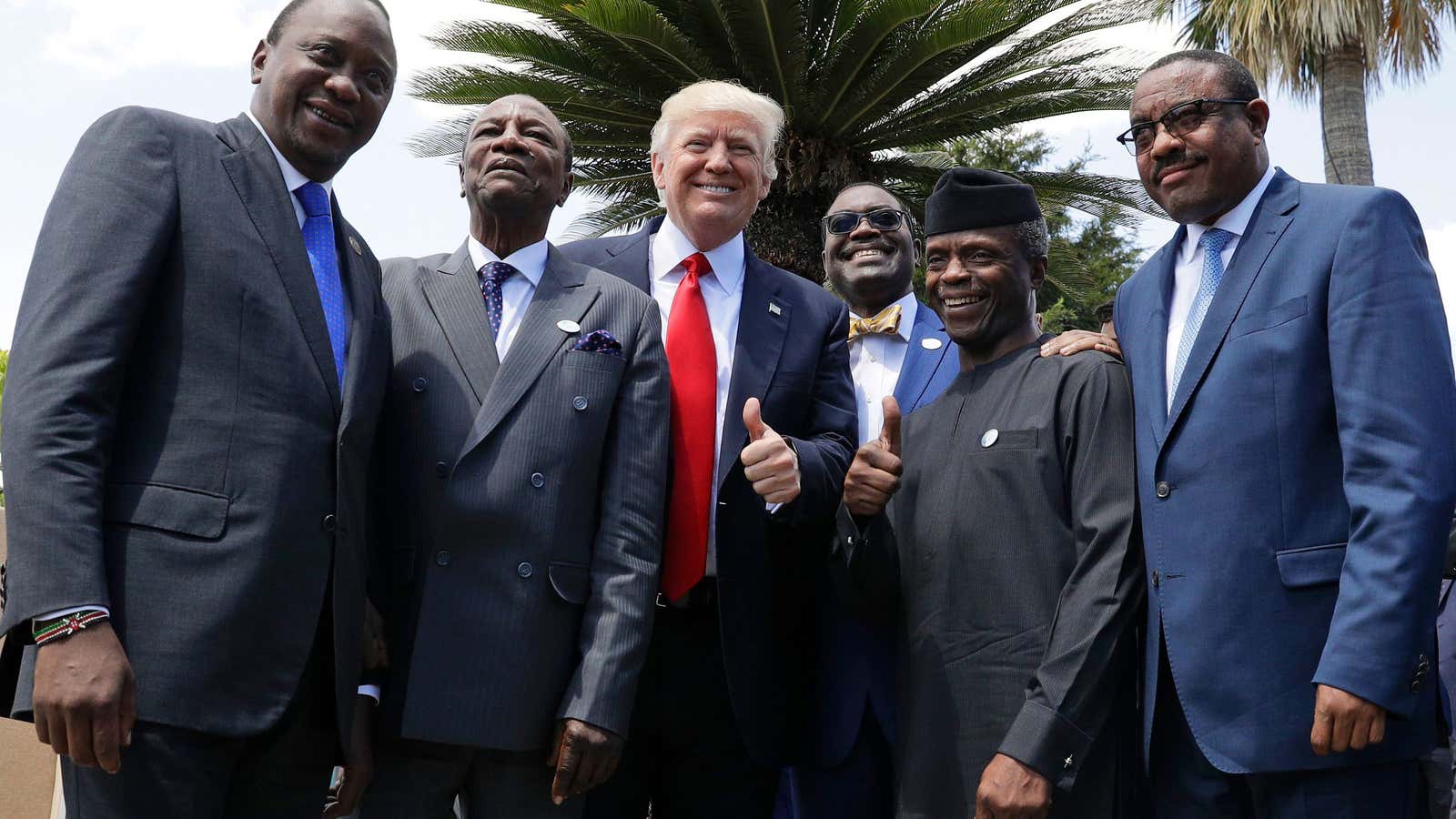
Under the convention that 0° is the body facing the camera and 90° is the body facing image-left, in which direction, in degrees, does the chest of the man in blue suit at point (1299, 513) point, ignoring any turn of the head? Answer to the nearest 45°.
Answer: approximately 45°

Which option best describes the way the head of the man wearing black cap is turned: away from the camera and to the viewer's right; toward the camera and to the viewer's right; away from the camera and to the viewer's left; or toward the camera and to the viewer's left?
toward the camera and to the viewer's left

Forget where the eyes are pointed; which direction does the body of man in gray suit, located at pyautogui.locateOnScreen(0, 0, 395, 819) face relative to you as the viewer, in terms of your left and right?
facing the viewer and to the right of the viewer

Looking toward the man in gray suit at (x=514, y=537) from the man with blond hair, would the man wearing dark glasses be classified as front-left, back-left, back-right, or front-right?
back-right

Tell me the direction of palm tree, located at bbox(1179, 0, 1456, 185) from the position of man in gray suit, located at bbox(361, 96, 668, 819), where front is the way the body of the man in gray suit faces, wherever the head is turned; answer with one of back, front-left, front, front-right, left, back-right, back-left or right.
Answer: back-left

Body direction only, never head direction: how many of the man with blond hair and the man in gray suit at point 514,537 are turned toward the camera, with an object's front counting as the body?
2

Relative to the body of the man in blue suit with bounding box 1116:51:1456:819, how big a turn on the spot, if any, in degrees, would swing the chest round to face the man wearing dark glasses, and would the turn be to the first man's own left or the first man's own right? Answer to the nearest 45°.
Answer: approximately 90° to the first man's own right

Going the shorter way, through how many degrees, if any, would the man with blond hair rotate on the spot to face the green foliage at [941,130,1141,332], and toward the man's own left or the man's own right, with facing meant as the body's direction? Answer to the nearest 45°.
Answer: approximately 180°

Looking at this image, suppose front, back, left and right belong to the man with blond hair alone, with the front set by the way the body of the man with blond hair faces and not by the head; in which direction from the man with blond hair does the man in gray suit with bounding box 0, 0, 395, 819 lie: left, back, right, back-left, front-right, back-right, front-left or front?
front-right

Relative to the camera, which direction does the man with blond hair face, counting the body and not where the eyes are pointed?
toward the camera

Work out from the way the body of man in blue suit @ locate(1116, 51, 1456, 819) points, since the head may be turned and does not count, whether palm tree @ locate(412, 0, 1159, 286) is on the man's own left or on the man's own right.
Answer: on the man's own right

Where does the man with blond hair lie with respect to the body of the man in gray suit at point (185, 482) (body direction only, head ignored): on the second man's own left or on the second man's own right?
on the second man's own left
